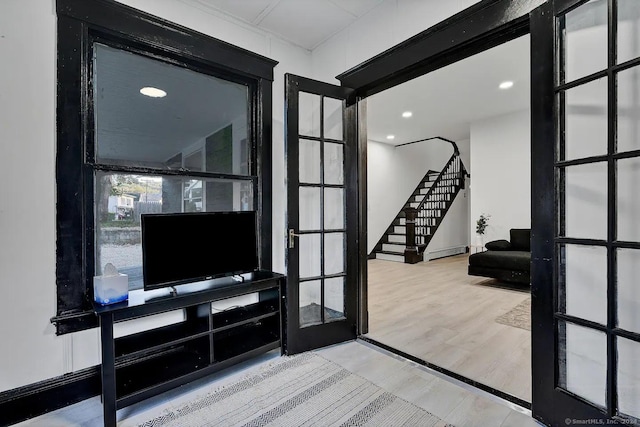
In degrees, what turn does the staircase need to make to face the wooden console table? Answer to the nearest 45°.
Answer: approximately 45° to its left

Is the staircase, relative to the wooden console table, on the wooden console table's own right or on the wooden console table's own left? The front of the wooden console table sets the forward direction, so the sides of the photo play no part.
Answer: on the wooden console table's own left

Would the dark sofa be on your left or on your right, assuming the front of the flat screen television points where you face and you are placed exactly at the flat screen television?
on your left

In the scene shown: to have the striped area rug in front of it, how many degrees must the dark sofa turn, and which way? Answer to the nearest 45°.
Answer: approximately 45° to its left

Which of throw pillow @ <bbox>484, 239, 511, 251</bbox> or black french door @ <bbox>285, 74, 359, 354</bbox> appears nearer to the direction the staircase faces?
the black french door

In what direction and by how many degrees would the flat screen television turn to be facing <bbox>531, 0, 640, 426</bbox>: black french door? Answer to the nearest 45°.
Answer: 0° — it already faces it
